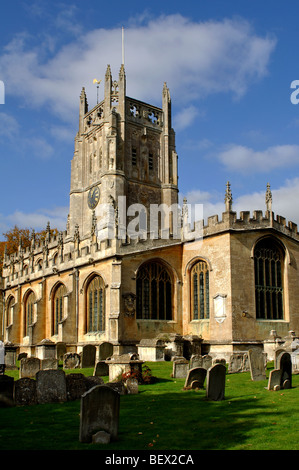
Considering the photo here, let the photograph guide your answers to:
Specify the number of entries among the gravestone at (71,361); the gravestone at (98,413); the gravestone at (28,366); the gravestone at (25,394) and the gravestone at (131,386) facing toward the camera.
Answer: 5

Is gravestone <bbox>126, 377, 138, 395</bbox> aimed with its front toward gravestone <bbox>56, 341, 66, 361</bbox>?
no

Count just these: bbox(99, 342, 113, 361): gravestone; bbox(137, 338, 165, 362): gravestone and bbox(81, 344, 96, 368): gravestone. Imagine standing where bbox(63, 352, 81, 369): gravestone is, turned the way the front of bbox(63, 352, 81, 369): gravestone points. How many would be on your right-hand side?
0

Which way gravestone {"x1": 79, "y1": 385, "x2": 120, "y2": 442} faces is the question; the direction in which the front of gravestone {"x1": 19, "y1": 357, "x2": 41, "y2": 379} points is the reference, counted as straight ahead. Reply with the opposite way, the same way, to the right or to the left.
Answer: the same way

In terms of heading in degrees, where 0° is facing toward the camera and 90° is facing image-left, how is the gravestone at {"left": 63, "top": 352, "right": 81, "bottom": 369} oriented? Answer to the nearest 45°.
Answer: approximately 0°

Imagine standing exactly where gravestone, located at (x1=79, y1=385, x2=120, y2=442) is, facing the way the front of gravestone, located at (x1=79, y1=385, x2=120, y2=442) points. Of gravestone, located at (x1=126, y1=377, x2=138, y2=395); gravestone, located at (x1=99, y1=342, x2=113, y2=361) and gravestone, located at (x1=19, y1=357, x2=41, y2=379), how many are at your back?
3

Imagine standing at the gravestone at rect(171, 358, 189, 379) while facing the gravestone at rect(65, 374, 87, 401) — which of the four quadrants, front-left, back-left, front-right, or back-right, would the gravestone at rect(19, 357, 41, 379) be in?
front-right

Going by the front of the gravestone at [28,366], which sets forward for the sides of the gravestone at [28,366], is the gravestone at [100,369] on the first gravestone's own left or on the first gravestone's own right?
on the first gravestone's own left

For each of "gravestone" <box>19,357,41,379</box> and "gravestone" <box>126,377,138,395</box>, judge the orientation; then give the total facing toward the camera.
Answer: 2

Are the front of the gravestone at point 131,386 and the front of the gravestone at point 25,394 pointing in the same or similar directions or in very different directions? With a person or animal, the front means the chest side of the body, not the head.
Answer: same or similar directions

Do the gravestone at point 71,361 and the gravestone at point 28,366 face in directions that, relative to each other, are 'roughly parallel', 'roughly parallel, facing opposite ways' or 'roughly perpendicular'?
roughly parallel

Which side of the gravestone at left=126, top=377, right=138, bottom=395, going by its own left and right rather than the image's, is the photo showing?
front

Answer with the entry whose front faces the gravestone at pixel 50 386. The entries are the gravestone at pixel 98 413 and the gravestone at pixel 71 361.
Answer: the gravestone at pixel 71 361

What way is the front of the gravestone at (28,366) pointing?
toward the camera

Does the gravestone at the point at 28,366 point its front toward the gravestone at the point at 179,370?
no

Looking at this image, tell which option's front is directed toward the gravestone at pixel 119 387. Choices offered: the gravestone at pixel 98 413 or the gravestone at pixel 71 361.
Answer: the gravestone at pixel 71 361

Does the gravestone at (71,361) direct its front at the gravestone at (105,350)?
no

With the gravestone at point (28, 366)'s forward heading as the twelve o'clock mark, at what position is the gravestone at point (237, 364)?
the gravestone at point (237, 364) is roughly at 9 o'clock from the gravestone at point (28, 366).

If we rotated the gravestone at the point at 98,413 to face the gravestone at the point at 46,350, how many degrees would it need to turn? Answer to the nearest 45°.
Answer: approximately 180°

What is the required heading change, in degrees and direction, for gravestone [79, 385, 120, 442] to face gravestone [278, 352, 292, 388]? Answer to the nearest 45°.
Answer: approximately 135° to its left

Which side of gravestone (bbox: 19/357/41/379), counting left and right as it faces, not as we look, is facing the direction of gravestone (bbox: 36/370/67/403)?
front
